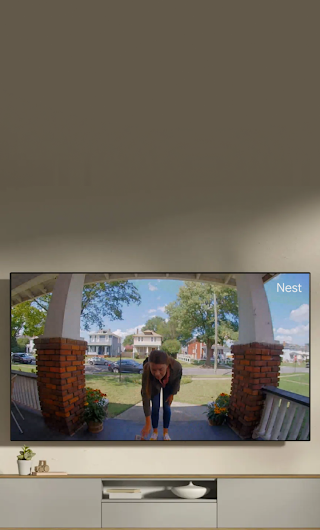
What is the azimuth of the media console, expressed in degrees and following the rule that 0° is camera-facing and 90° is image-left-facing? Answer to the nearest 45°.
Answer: approximately 0°

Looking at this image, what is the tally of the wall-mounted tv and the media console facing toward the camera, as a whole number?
2
